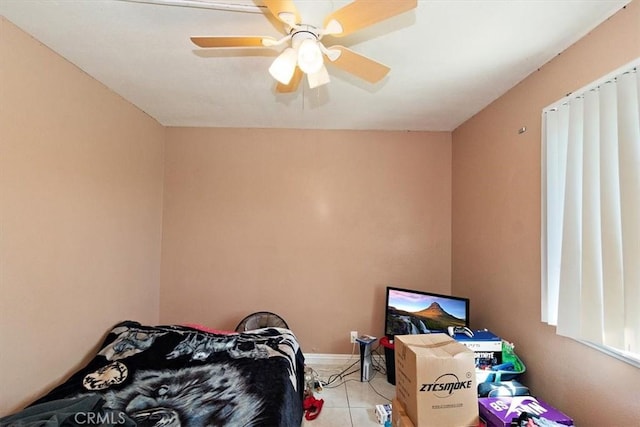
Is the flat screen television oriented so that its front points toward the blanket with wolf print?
no

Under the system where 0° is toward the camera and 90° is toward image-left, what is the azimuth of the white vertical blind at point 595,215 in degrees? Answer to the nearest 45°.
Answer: approximately 45°

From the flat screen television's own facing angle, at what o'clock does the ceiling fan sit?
The ceiling fan is roughly at 2 o'clock from the flat screen television.

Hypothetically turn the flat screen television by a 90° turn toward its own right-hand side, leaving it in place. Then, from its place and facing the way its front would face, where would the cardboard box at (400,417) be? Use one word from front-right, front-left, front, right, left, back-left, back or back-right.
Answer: front-left

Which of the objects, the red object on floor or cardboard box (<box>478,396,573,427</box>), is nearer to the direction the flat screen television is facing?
the cardboard box

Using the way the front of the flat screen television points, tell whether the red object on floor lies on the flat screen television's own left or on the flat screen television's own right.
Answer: on the flat screen television's own right

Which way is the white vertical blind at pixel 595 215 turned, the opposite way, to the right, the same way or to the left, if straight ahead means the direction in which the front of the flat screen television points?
to the right

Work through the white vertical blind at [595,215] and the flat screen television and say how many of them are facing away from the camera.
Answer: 0

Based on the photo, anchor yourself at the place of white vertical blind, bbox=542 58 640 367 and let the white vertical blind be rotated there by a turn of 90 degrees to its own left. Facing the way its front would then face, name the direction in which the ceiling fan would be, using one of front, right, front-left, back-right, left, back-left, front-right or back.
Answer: right

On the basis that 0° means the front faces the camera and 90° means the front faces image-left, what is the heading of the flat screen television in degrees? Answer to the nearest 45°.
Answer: approximately 315°

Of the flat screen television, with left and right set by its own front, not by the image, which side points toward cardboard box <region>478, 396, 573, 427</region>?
front

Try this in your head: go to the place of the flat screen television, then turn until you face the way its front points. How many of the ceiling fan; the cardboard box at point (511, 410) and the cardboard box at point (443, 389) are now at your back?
0

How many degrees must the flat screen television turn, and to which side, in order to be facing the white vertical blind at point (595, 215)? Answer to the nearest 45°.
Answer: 0° — it already faces it
